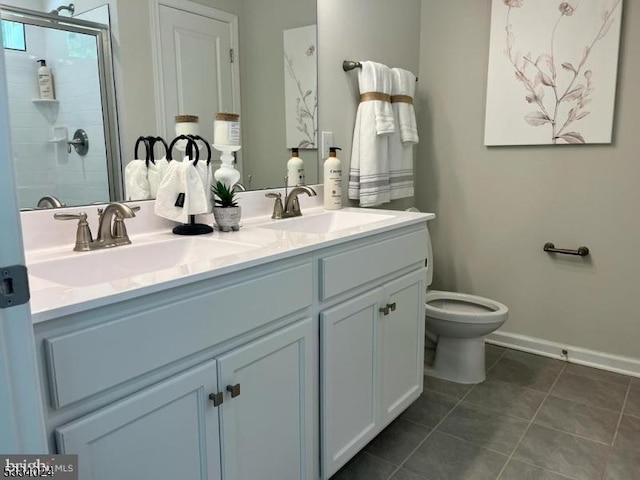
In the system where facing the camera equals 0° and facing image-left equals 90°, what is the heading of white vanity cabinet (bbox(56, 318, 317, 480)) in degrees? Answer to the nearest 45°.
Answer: approximately 315°

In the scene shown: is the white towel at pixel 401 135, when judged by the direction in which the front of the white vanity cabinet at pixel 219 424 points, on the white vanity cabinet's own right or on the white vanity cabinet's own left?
on the white vanity cabinet's own left

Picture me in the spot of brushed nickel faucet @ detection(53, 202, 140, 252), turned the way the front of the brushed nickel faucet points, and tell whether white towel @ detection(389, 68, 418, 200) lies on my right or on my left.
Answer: on my left

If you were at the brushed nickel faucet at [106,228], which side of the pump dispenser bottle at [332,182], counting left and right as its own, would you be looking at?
right

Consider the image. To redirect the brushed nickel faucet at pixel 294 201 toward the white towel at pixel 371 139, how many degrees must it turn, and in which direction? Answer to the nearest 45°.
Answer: approximately 90° to its left

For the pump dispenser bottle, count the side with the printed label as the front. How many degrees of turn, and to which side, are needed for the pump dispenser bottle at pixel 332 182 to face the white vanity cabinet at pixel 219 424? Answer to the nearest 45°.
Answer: approximately 45° to its right

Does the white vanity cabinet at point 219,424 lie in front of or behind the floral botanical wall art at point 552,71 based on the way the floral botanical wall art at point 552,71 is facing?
in front

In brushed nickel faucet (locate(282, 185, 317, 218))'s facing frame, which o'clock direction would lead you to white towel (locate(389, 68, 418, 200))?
The white towel is roughly at 9 o'clock from the brushed nickel faucet.

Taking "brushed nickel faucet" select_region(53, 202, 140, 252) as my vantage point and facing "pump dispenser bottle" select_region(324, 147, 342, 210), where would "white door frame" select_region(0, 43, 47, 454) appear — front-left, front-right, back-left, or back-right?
back-right
